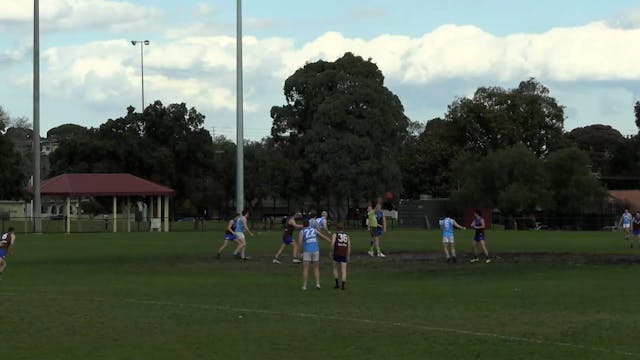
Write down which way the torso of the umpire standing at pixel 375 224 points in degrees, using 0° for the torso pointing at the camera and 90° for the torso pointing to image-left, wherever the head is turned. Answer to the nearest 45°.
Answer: approximately 315°
